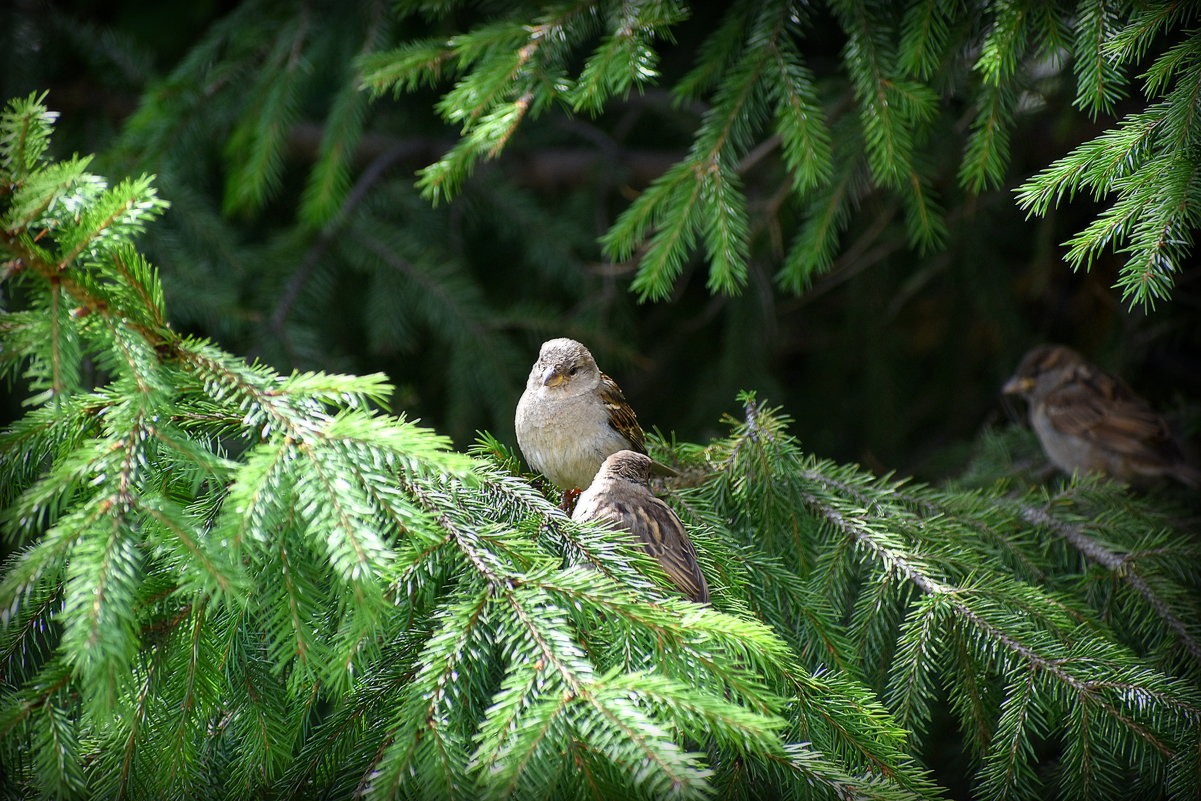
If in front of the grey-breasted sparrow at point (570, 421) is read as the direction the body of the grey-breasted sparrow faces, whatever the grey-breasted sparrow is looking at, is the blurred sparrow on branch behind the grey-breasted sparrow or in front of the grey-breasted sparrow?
behind

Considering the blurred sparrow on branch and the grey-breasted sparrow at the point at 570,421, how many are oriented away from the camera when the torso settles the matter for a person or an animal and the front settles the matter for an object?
0

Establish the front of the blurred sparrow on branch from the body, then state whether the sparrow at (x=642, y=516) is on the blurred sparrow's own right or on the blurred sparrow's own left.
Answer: on the blurred sparrow's own left

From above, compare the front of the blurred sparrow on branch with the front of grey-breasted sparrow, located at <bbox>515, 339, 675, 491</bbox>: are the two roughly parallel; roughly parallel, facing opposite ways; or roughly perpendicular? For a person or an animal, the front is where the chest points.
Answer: roughly perpendicular

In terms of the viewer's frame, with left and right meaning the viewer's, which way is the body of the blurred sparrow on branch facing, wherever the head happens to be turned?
facing to the left of the viewer

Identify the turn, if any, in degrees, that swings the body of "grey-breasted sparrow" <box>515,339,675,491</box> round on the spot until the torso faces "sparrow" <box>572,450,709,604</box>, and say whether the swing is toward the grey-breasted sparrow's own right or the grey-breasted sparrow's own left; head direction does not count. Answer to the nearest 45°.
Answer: approximately 45° to the grey-breasted sparrow's own left

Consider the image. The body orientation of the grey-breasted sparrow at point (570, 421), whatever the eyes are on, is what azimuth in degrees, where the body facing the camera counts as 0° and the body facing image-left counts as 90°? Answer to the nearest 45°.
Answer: approximately 45°
